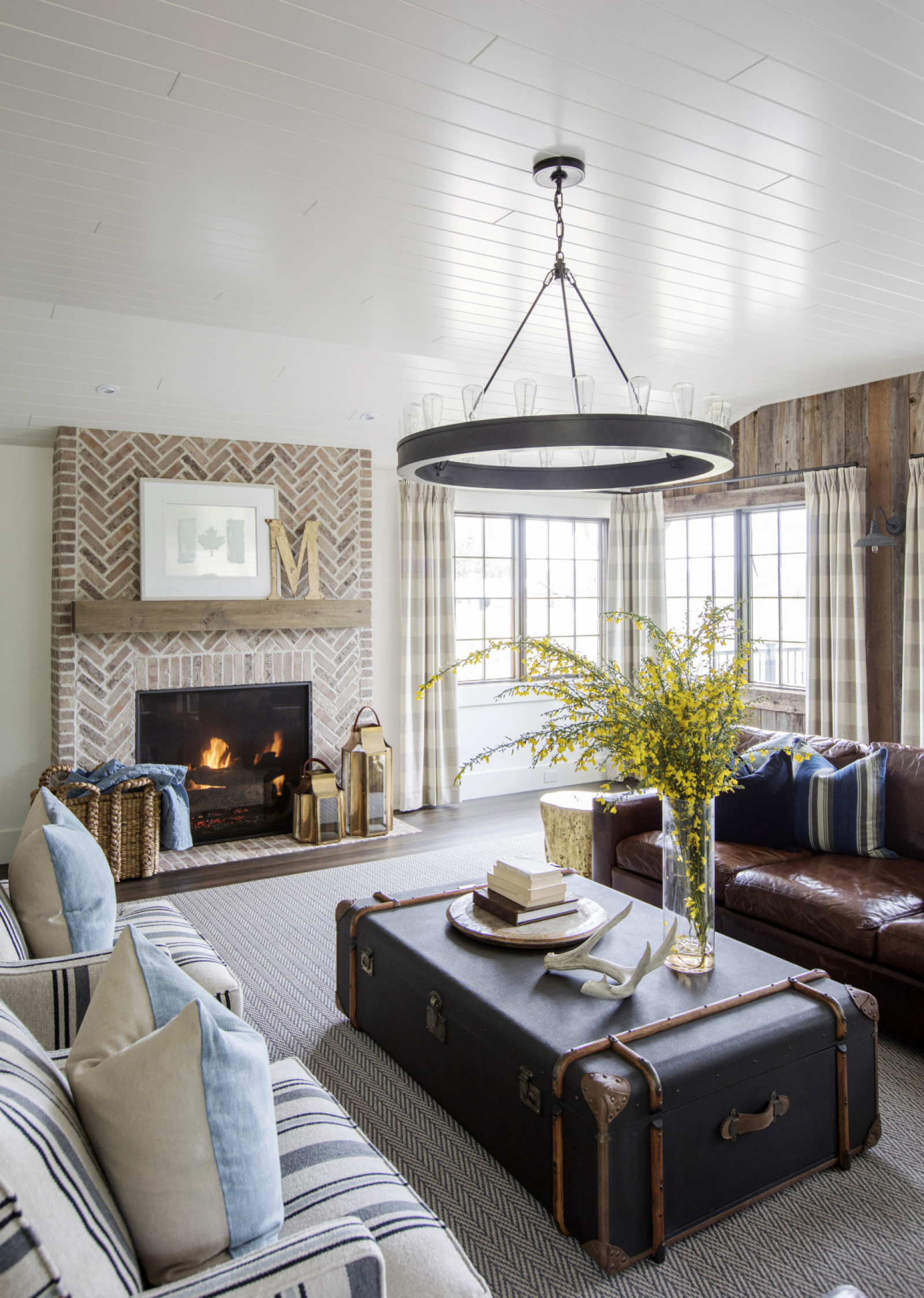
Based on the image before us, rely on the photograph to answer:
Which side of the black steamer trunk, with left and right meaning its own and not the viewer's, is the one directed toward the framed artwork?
right

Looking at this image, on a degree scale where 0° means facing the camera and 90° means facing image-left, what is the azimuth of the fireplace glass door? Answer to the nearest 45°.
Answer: approximately 0°

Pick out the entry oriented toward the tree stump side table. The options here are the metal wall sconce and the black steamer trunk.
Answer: the metal wall sconce

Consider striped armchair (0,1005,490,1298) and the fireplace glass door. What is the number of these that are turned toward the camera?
1

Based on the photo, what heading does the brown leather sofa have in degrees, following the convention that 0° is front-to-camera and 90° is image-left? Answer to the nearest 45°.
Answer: approximately 45°

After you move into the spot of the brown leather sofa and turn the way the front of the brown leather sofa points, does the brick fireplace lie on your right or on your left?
on your right

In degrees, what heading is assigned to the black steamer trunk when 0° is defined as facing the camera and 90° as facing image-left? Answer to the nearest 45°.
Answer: approximately 45°

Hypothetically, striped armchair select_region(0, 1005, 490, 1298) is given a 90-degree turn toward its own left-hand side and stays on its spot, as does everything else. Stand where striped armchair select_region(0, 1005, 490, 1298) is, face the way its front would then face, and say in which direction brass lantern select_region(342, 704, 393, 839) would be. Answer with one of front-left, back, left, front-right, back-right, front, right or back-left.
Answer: front-right

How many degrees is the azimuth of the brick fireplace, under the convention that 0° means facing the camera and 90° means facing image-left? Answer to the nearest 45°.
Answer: approximately 0°

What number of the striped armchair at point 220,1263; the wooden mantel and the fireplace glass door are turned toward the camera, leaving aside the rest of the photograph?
2

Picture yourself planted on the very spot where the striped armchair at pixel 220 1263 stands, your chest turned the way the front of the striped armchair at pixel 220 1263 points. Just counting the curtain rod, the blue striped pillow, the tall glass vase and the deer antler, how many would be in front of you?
4

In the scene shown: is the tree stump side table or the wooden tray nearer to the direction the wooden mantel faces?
the wooden tray

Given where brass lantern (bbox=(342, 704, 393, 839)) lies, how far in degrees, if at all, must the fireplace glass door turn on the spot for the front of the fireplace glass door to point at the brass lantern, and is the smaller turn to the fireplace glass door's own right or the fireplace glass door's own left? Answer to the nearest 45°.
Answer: approximately 90° to the fireplace glass door's own left

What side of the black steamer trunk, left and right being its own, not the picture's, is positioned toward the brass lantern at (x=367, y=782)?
right
